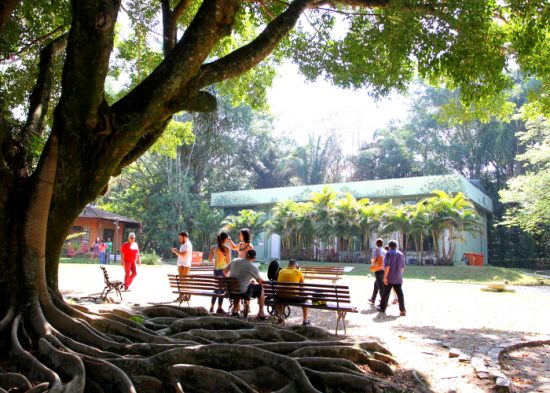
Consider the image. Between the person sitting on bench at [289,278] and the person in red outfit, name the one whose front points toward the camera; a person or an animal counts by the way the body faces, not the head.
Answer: the person in red outfit

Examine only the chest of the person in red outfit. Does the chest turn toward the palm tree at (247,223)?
no

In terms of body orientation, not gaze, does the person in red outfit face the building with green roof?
no

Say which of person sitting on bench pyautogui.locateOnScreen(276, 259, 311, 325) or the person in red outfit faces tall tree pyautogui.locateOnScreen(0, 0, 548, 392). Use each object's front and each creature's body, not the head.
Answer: the person in red outfit

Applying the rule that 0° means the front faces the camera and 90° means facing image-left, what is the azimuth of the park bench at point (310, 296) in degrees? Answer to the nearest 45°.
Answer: approximately 225°

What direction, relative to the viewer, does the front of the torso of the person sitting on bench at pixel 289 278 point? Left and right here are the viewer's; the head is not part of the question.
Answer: facing away from the viewer

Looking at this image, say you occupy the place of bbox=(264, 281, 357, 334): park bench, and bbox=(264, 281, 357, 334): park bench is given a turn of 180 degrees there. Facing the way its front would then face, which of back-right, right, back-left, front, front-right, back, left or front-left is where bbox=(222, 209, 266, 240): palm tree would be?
back-right

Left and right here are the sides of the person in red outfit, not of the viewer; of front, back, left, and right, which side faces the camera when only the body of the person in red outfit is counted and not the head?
front

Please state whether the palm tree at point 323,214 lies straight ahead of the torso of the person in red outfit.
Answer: no

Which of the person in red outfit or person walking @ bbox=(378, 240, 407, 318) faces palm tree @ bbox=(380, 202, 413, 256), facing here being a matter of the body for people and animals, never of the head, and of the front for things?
the person walking

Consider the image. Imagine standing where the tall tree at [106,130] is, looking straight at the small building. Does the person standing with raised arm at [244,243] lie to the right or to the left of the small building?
right

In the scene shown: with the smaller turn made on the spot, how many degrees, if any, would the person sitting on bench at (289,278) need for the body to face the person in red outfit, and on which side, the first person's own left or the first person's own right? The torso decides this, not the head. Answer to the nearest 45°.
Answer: approximately 45° to the first person's own left

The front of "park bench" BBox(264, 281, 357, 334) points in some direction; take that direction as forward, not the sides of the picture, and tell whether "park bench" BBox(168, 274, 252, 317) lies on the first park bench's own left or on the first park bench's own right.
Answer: on the first park bench's own left

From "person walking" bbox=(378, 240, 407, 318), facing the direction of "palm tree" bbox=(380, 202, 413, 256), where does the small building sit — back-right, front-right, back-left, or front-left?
front-left

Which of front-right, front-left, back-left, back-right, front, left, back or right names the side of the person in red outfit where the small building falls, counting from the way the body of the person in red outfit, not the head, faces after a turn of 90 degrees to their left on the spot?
left

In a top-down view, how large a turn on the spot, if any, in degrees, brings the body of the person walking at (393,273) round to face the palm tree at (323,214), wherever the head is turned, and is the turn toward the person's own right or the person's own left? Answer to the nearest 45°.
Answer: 0° — they already face it

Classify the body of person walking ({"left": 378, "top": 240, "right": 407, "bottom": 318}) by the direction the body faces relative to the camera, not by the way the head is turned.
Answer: away from the camera

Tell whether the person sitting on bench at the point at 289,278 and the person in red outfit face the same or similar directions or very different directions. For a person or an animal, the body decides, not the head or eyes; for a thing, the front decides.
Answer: very different directions
